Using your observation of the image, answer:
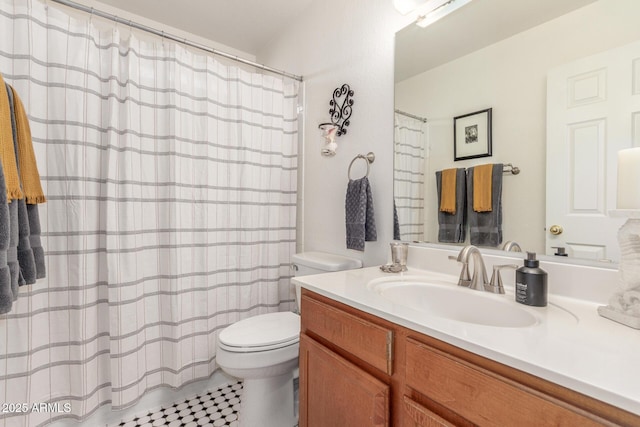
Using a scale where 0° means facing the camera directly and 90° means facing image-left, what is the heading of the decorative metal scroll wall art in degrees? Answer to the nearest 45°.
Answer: approximately 45°

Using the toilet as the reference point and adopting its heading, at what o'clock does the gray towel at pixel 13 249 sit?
The gray towel is roughly at 1 o'clock from the toilet.

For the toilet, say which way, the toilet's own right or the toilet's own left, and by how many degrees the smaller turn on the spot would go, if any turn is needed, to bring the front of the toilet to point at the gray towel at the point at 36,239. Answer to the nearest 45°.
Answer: approximately 45° to the toilet's own right

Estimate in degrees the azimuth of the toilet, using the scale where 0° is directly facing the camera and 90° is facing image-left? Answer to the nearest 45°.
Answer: approximately 45°
